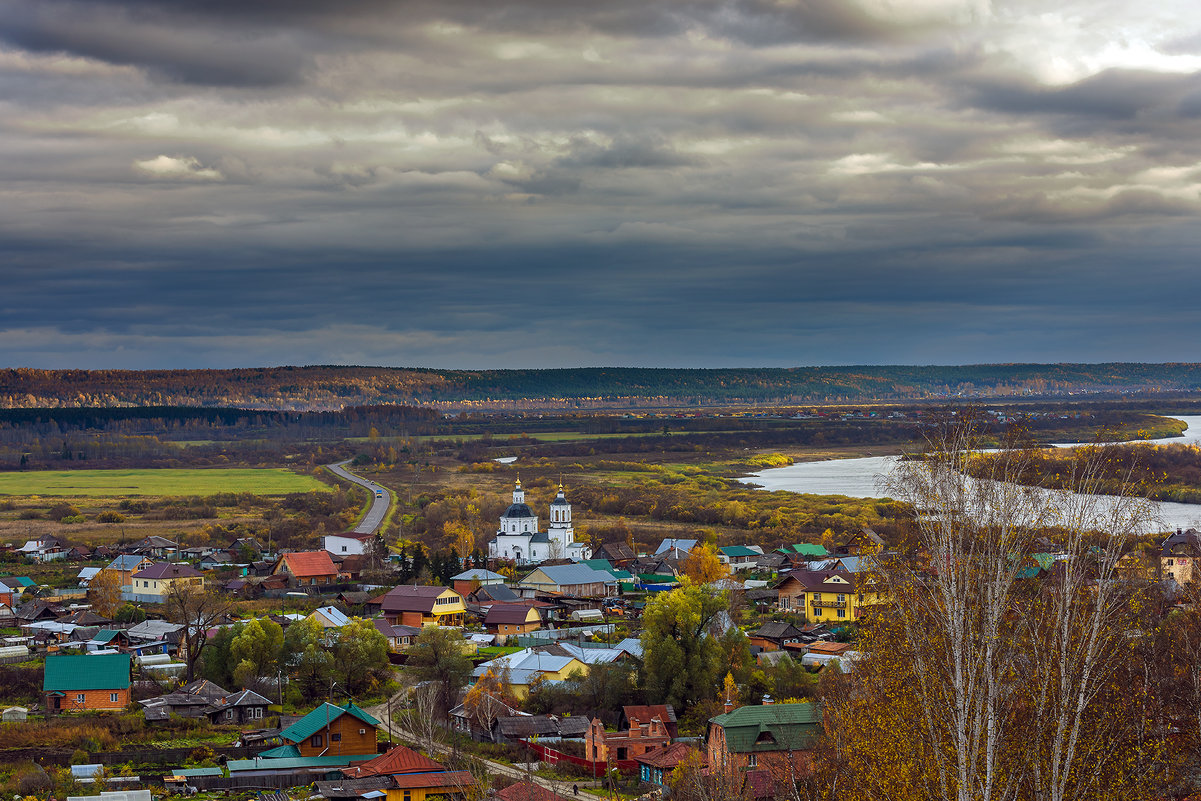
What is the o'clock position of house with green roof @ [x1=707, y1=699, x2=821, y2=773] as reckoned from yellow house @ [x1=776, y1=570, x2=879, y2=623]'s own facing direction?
The house with green roof is roughly at 12 o'clock from the yellow house.

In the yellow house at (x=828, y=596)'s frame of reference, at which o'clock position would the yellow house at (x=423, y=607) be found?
the yellow house at (x=423, y=607) is roughly at 3 o'clock from the yellow house at (x=828, y=596).

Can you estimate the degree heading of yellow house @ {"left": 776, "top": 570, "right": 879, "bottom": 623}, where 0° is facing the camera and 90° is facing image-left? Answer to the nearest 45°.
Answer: approximately 0°

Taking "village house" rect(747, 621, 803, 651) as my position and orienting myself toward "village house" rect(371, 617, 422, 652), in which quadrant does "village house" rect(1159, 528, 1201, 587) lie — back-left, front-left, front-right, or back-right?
back-right

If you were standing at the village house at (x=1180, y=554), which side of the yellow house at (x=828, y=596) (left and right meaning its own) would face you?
left

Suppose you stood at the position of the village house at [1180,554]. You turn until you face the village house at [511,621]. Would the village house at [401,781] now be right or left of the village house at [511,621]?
left

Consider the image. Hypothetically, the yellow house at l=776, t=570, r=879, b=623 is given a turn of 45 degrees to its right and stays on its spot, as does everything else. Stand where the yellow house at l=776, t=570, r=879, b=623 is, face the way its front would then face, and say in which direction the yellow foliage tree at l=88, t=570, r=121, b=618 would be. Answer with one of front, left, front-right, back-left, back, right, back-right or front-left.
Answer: front-right

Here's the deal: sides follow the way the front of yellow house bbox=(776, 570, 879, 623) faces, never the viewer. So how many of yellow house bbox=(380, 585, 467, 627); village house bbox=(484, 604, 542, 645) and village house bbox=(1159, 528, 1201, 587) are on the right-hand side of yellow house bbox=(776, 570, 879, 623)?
2

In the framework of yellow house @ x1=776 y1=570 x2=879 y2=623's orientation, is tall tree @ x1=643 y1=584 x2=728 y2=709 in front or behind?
in front

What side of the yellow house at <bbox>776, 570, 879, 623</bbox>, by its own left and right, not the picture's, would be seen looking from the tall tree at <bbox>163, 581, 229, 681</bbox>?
right

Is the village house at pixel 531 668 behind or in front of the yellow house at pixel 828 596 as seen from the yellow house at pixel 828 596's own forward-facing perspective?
in front

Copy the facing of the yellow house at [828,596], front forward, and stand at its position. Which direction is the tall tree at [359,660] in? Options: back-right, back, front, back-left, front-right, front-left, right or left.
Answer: front-right

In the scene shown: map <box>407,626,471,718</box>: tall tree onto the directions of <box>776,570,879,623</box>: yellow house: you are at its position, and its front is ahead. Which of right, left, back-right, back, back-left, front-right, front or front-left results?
front-right

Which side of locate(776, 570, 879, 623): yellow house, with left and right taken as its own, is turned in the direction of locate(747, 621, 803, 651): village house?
front

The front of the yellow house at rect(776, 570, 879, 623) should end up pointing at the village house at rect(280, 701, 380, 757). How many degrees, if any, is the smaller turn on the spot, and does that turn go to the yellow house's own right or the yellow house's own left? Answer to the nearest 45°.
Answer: approximately 45° to the yellow house's own right
